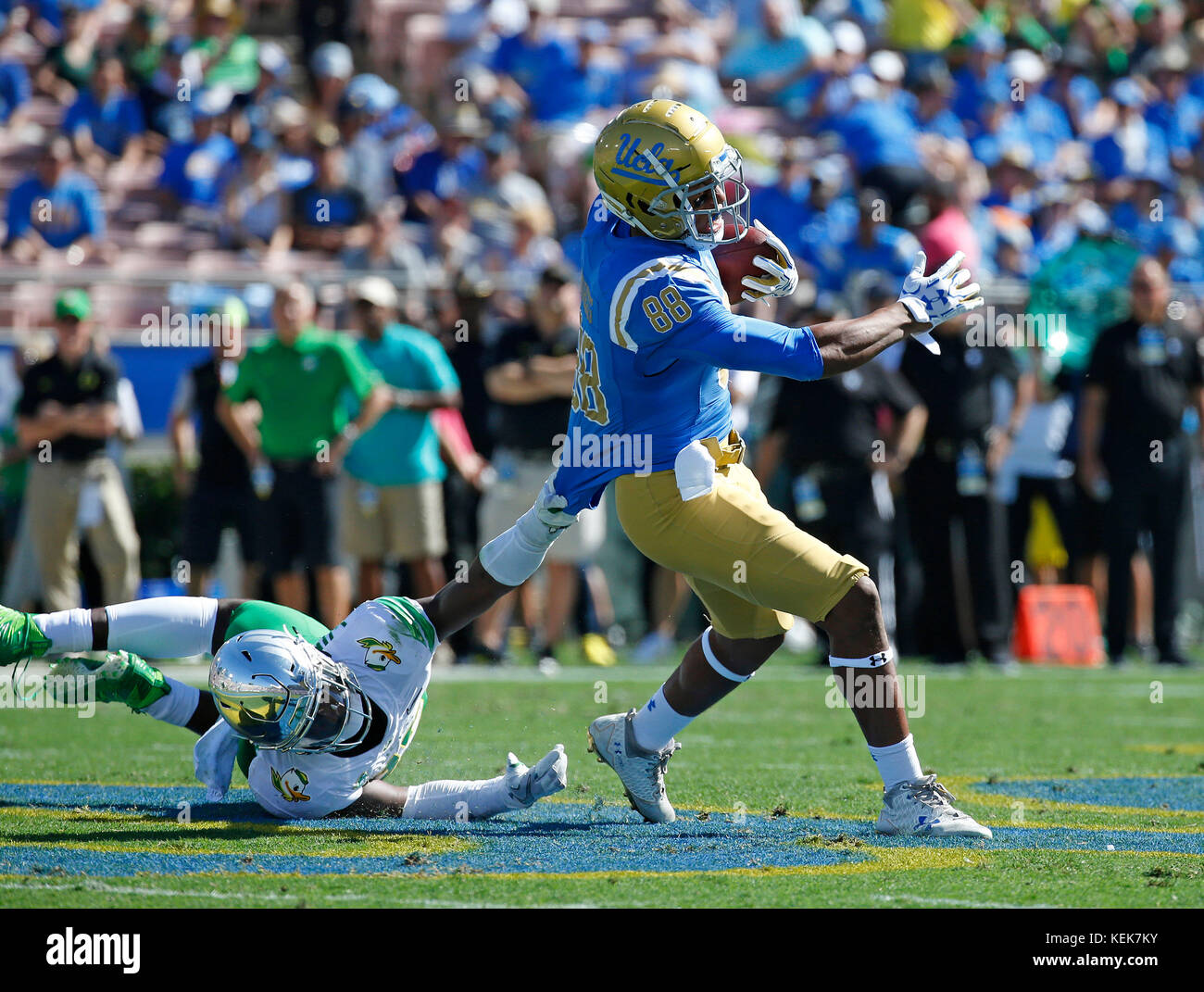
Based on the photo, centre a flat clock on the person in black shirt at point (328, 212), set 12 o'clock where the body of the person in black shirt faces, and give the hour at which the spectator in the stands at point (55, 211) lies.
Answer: The spectator in the stands is roughly at 3 o'clock from the person in black shirt.

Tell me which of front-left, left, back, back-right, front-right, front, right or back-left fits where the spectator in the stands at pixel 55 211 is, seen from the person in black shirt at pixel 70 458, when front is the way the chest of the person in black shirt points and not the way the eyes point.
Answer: back

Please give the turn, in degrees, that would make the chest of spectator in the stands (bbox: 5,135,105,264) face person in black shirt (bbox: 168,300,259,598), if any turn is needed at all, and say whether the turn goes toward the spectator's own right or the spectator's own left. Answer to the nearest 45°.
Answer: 0° — they already face them

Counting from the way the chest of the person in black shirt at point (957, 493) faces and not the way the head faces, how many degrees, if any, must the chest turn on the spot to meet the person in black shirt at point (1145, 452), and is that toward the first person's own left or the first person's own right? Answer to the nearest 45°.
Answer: approximately 90° to the first person's own left

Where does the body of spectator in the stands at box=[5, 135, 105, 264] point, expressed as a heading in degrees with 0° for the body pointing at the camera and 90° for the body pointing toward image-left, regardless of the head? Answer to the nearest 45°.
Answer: approximately 0°

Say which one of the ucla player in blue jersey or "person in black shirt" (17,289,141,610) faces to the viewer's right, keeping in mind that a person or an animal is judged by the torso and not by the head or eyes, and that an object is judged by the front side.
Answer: the ucla player in blue jersey

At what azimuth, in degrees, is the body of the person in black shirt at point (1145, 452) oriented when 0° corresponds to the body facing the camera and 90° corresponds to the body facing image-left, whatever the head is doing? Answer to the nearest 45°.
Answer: approximately 0°

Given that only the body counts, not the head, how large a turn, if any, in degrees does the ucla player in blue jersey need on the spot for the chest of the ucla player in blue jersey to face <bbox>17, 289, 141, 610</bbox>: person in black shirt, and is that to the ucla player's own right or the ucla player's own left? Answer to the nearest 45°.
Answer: approximately 135° to the ucla player's own left

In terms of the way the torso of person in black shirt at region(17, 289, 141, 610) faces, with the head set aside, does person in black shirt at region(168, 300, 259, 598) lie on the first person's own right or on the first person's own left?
on the first person's own left

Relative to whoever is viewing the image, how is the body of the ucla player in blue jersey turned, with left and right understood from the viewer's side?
facing to the right of the viewer
